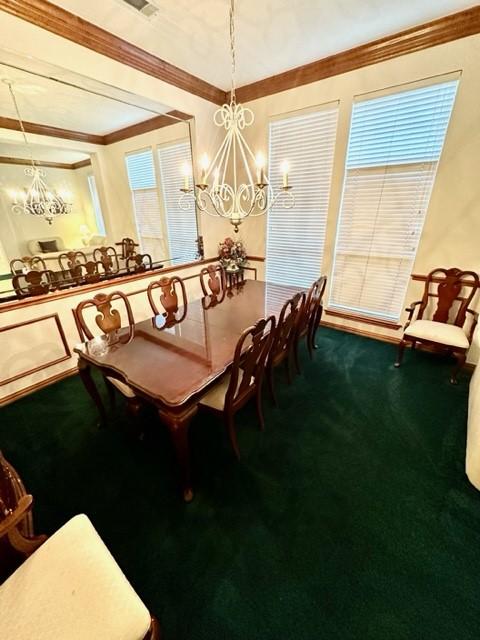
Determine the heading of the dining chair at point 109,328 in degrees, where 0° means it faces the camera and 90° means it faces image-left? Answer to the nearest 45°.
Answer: approximately 315°

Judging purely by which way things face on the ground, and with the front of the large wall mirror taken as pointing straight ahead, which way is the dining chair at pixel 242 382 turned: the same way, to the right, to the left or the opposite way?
the opposite way

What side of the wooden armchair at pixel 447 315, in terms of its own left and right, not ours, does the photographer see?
front

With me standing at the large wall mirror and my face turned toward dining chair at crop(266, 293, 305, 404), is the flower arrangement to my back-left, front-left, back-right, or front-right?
front-left

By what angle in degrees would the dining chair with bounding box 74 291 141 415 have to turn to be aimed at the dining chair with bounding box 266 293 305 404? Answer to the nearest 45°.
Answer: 0° — it already faces it

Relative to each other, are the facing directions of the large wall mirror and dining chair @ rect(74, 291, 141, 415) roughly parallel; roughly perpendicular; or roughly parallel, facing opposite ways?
roughly parallel

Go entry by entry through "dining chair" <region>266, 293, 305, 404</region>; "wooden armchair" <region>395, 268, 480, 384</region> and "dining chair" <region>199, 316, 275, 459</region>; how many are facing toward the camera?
1

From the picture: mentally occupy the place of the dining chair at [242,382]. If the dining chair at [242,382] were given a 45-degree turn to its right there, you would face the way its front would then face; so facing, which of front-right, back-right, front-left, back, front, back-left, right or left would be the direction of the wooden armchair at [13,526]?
back-left

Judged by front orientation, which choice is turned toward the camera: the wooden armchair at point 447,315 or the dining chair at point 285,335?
the wooden armchair

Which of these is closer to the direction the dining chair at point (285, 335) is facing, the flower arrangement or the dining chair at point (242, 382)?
the flower arrangement

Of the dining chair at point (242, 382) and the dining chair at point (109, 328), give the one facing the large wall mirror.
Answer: the dining chair at point (242, 382)

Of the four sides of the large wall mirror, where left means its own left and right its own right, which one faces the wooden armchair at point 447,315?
front

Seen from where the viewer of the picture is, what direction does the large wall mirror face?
facing the viewer and to the right of the viewer

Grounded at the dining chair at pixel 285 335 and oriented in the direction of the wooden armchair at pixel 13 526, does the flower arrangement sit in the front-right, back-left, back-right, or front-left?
back-right

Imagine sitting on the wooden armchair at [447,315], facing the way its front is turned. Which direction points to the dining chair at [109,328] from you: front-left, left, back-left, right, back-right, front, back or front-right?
front-right

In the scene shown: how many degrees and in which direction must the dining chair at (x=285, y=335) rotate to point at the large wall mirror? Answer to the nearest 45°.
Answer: approximately 45° to its left

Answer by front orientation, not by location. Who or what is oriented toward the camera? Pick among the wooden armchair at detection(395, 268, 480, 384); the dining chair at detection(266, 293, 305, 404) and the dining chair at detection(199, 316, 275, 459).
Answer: the wooden armchair

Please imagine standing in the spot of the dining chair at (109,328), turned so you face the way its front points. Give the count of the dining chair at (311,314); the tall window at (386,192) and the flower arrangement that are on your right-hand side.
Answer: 0
